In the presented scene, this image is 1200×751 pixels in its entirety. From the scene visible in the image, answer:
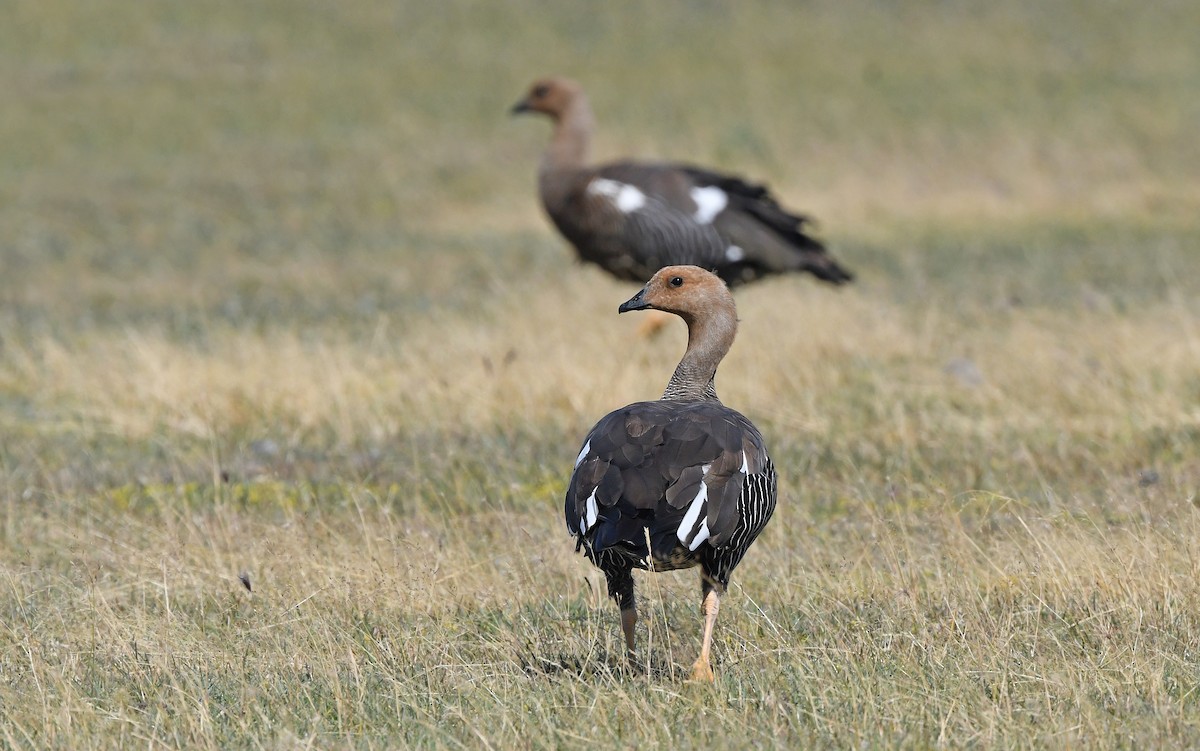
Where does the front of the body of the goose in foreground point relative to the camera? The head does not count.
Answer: away from the camera

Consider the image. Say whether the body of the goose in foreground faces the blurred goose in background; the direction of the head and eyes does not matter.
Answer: yes

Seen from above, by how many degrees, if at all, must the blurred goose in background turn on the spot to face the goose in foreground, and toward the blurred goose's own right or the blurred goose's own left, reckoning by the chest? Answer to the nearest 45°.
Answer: approximately 90° to the blurred goose's own left

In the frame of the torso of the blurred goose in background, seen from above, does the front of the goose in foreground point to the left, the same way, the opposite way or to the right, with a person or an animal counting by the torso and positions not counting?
to the right

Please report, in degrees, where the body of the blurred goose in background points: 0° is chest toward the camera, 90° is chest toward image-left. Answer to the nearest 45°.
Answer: approximately 90°

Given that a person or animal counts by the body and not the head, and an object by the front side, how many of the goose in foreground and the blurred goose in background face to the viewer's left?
1
